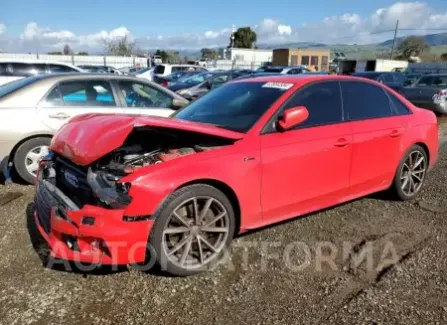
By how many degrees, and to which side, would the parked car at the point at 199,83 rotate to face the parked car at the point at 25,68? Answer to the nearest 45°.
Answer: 0° — it already faces it

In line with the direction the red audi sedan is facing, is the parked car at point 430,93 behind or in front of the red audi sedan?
behind

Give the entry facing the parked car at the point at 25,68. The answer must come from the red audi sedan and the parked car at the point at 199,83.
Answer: the parked car at the point at 199,83

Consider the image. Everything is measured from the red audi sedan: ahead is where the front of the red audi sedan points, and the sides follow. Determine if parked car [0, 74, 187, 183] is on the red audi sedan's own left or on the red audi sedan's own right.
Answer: on the red audi sedan's own right

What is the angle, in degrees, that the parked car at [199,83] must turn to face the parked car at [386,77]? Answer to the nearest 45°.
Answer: approximately 135° to its left

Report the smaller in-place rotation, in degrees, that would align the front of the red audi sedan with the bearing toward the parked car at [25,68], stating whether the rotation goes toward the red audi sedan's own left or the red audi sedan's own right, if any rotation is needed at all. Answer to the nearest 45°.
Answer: approximately 90° to the red audi sedan's own right
